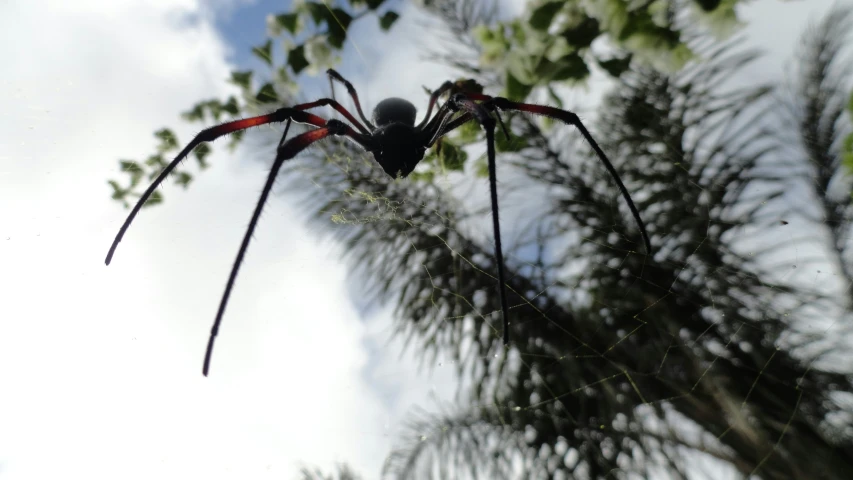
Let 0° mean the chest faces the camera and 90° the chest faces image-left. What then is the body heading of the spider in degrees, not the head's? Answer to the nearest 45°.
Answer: approximately 0°
